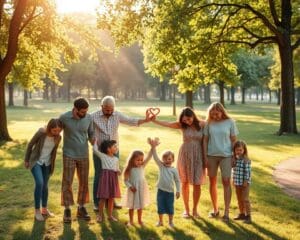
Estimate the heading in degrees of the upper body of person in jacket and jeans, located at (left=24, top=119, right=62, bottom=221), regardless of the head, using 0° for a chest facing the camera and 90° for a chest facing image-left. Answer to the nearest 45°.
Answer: approximately 315°

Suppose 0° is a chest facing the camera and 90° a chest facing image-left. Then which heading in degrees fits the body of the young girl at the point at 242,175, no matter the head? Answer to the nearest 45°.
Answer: approximately 45°

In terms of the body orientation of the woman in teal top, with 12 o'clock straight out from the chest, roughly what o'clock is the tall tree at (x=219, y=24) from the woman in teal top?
The tall tree is roughly at 6 o'clock from the woman in teal top.
